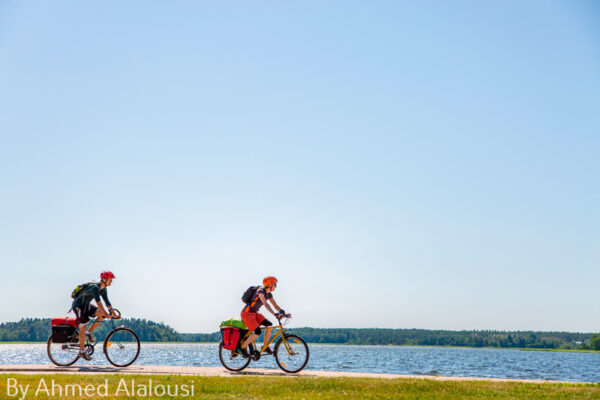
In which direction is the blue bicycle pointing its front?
to the viewer's right

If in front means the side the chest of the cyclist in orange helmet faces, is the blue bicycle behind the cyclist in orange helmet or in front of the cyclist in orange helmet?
behind

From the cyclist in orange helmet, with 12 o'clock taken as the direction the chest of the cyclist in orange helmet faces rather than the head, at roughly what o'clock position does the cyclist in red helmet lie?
The cyclist in red helmet is roughly at 6 o'clock from the cyclist in orange helmet.

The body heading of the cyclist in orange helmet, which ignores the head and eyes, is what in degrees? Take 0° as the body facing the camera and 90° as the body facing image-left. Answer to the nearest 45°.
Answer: approximately 270°

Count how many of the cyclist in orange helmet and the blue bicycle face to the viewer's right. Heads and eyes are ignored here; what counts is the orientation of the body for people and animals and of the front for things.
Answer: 2
